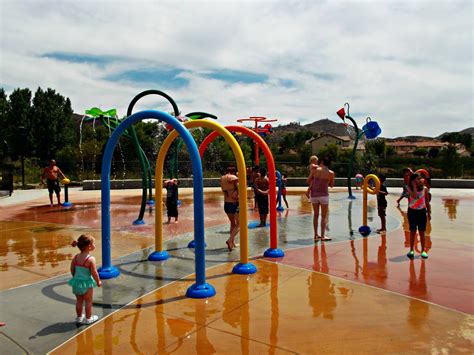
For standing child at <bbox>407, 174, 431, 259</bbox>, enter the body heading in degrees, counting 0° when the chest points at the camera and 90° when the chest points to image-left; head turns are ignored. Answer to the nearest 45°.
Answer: approximately 0°

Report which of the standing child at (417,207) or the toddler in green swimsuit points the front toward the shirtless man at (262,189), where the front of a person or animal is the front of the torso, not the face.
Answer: the toddler in green swimsuit

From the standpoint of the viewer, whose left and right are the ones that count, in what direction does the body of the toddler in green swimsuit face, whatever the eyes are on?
facing away from the viewer and to the right of the viewer

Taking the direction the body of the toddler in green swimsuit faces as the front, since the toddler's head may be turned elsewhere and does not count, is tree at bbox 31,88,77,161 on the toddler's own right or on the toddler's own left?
on the toddler's own left

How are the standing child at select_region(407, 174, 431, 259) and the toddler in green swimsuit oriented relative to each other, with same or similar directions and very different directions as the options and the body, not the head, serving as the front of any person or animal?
very different directions

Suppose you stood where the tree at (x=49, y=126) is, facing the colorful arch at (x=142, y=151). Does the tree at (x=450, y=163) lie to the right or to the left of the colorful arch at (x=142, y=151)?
left

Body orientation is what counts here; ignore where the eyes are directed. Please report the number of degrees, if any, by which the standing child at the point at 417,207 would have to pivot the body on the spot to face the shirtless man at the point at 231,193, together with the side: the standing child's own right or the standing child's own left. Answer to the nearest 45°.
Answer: approximately 90° to the standing child's own right

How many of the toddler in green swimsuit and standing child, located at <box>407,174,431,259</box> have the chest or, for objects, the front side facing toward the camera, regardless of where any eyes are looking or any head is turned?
1

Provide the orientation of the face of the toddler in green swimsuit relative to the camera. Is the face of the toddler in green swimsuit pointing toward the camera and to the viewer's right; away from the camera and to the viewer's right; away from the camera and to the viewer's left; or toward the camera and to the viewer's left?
away from the camera and to the viewer's right

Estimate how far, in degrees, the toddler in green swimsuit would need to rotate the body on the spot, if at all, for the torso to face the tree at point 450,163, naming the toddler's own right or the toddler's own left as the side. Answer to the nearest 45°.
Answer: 0° — they already face it
